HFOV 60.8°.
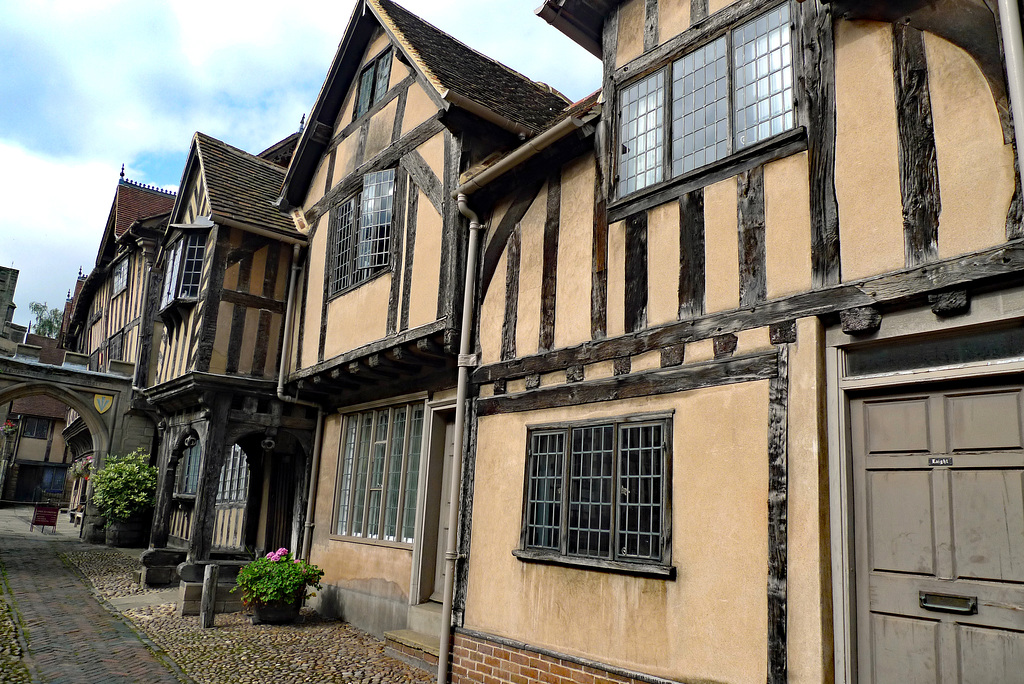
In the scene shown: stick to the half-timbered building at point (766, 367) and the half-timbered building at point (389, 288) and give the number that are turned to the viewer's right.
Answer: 0

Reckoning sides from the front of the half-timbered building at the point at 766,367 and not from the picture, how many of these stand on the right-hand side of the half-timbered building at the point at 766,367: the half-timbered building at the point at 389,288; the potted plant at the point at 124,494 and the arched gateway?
3

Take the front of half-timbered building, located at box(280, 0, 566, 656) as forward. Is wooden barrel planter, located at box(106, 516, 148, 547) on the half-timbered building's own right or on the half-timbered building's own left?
on the half-timbered building's own right

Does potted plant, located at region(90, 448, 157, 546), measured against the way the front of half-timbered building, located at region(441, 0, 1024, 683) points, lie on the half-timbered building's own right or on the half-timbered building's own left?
on the half-timbered building's own right

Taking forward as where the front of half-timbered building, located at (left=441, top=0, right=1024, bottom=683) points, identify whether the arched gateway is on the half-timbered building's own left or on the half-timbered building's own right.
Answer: on the half-timbered building's own right

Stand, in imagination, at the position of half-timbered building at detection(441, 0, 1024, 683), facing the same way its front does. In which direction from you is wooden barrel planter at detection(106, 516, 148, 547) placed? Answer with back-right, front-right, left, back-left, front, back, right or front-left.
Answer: right

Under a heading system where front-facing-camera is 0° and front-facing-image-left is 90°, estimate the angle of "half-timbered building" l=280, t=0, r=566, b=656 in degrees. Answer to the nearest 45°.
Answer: approximately 45°

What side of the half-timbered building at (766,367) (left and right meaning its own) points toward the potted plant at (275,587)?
right

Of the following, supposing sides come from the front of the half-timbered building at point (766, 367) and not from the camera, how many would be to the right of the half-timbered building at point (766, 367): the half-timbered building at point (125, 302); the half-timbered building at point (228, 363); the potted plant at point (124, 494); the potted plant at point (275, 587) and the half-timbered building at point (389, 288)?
5

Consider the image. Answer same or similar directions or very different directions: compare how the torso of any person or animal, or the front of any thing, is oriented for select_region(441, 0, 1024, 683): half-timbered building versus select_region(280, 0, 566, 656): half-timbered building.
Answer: same or similar directions

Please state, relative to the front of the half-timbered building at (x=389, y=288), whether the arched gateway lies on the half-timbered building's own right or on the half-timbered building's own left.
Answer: on the half-timbered building's own right

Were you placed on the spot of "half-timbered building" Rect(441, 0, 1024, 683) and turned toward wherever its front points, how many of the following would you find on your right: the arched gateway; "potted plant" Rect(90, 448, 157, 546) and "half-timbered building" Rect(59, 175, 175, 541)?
3

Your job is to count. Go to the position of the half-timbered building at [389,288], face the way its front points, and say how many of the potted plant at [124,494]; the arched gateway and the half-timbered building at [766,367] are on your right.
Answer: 2

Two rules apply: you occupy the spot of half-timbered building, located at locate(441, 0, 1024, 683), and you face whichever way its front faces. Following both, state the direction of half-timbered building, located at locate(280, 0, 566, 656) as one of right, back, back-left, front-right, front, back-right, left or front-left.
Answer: right

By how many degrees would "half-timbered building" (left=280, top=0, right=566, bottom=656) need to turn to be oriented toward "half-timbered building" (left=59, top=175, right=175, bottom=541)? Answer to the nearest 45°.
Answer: approximately 90° to its right

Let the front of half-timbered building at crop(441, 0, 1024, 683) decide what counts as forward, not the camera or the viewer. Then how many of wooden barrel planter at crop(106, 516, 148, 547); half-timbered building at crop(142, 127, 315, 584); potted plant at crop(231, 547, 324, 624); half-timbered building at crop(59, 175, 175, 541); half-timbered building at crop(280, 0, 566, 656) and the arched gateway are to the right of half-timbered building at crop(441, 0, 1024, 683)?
6

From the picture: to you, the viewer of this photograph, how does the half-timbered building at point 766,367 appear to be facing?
facing the viewer and to the left of the viewer
